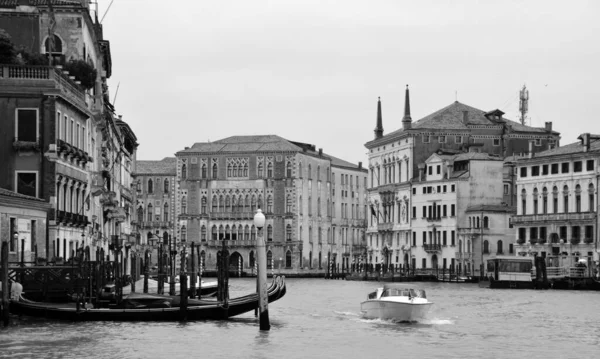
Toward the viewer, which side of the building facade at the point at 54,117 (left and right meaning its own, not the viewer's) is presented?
right

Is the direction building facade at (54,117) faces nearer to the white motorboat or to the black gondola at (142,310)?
the white motorboat

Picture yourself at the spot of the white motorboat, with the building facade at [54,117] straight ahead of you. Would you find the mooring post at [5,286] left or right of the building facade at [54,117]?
left
